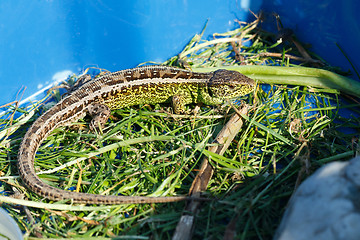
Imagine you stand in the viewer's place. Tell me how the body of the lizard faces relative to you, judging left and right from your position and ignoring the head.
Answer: facing to the right of the viewer
